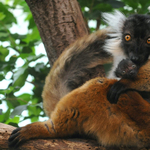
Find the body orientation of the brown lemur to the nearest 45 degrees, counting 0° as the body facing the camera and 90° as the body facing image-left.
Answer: approximately 315°
